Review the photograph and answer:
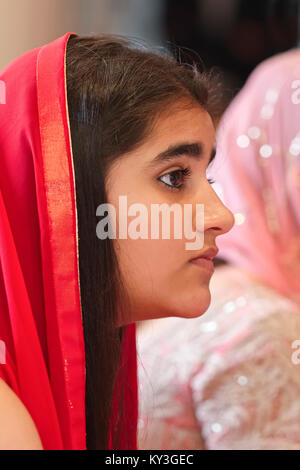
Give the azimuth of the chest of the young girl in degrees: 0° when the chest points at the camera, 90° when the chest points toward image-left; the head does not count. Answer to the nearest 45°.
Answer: approximately 270°

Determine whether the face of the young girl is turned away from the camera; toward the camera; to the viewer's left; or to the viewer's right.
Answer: to the viewer's right
